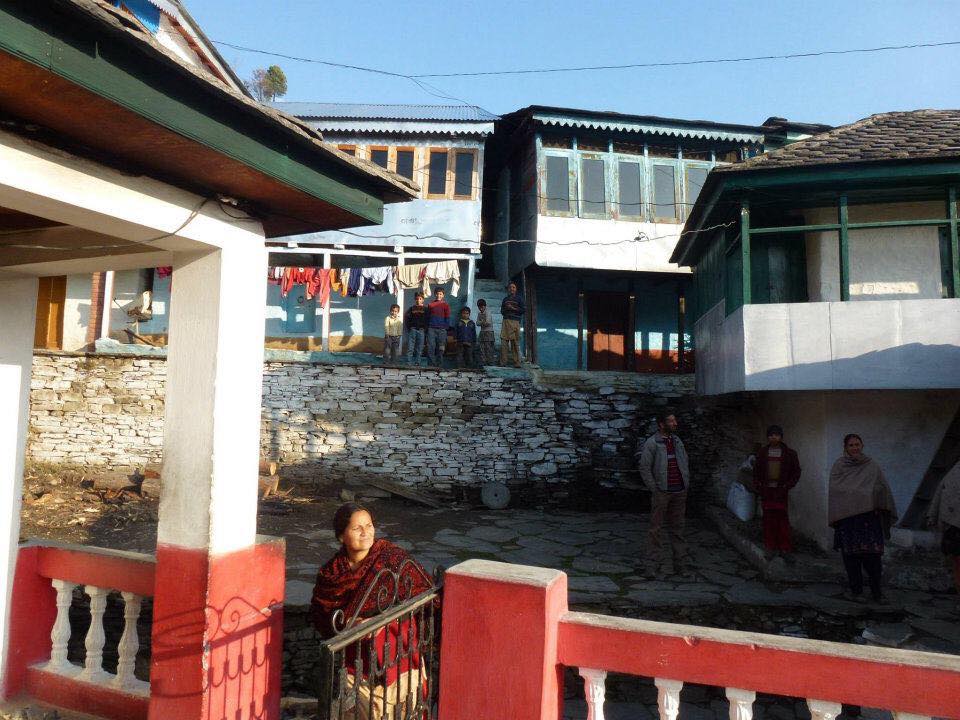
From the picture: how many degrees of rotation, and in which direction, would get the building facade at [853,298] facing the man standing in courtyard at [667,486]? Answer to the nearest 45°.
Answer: approximately 45° to its right

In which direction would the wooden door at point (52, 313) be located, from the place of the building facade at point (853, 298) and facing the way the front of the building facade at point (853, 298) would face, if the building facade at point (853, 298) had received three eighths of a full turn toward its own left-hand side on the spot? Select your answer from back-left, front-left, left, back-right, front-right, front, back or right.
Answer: back-left

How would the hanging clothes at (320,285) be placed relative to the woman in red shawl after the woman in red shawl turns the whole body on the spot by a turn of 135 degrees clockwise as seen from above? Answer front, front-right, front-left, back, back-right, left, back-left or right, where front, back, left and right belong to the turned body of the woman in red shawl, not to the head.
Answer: right

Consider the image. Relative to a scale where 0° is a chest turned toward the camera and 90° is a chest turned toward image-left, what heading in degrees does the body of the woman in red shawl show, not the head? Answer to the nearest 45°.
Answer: approximately 315°

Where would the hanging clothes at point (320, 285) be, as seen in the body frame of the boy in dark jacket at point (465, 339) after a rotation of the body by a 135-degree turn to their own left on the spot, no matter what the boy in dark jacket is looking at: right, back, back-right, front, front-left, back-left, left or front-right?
back-left

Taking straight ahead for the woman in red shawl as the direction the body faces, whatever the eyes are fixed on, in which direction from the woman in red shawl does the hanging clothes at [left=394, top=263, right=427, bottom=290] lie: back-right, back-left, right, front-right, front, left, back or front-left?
back-left

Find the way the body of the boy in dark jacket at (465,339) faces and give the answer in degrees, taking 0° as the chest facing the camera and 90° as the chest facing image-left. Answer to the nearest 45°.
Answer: approximately 0°

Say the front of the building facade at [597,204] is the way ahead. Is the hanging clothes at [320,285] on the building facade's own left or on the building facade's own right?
on the building facade's own right

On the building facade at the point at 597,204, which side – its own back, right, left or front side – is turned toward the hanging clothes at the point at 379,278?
right
